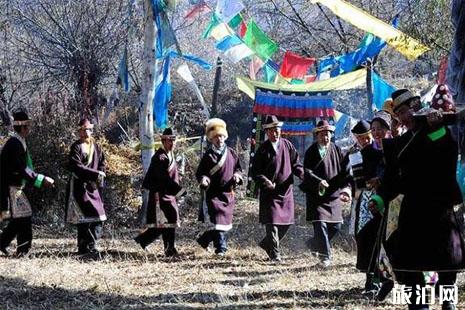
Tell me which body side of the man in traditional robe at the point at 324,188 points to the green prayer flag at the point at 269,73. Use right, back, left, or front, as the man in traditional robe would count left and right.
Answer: back

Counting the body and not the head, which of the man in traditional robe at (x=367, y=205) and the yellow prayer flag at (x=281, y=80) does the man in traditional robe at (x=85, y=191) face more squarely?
the man in traditional robe

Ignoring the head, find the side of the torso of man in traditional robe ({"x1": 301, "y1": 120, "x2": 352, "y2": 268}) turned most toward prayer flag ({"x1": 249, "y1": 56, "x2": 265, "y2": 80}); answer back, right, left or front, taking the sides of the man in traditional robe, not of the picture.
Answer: back

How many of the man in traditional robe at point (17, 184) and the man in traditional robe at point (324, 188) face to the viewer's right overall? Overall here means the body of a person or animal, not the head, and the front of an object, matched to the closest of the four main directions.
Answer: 1

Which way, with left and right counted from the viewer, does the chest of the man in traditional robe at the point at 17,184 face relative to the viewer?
facing to the right of the viewer

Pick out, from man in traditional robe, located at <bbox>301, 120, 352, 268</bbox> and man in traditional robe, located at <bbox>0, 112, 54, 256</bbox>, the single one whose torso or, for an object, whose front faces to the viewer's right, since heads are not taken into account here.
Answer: man in traditional robe, located at <bbox>0, 112, 54, 256</bbox>

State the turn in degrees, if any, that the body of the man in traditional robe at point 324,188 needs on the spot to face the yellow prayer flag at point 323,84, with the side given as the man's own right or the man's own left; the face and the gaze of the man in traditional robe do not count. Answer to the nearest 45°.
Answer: approximately 180°

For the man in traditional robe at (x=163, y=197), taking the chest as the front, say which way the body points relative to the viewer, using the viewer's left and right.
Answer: facing the viewer and to the right of the viewer

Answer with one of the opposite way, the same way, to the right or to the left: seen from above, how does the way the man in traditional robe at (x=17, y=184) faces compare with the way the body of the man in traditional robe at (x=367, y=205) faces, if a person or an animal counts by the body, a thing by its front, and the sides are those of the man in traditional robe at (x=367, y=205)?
to the left
